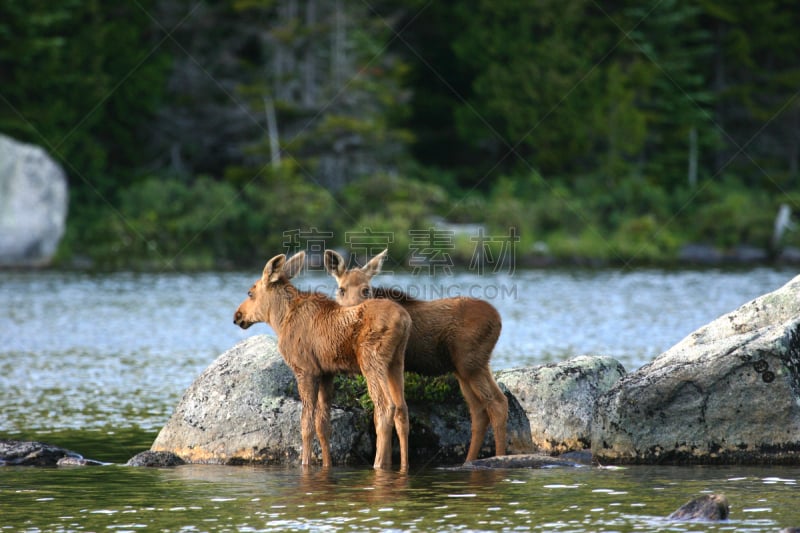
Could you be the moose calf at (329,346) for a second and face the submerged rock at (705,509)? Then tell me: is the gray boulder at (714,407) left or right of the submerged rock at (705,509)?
left

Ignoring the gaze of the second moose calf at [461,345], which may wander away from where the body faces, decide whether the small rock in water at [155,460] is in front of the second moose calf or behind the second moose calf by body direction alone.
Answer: in front

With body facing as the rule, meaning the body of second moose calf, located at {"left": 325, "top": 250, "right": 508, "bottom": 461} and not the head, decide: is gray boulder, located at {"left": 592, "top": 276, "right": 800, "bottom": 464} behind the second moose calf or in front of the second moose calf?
behind

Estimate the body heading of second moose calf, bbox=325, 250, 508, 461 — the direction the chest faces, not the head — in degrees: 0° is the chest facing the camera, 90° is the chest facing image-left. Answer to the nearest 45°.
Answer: approximately 90°

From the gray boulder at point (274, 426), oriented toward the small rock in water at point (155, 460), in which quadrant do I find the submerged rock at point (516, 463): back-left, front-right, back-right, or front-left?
back-left

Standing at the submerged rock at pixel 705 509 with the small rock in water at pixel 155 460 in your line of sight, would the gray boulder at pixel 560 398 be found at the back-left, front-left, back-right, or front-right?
front-right

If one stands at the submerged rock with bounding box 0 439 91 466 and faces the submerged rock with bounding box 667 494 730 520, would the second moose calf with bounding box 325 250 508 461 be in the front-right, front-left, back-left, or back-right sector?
front-left

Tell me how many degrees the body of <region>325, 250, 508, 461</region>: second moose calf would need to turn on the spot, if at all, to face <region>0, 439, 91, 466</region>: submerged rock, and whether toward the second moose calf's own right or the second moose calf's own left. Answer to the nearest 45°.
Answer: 0° — it already faces it

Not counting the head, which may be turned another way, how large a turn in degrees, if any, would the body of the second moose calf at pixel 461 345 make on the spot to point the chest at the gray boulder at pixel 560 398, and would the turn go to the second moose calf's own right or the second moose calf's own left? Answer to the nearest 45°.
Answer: approximately 135° to the second moose calf's own right
